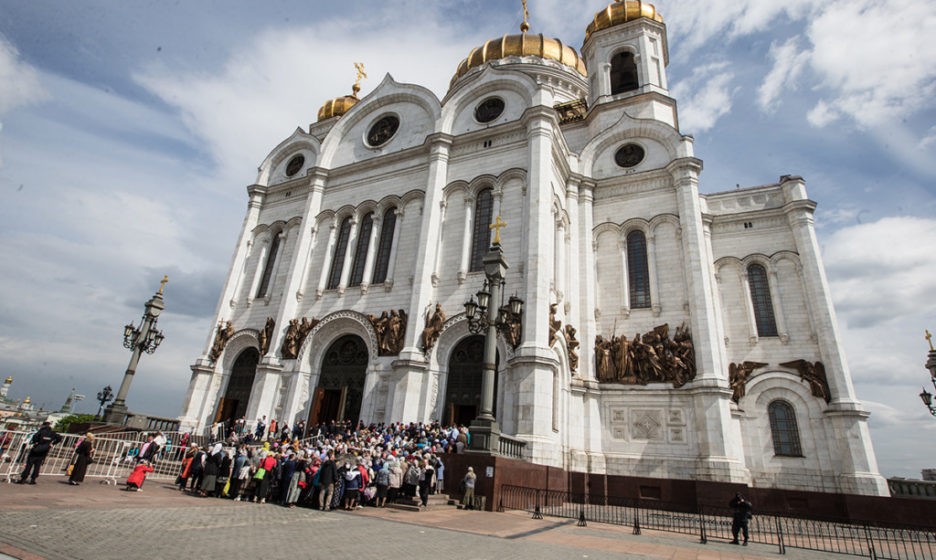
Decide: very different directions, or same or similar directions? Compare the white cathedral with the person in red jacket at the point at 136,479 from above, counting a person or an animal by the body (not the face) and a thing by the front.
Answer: very different directions

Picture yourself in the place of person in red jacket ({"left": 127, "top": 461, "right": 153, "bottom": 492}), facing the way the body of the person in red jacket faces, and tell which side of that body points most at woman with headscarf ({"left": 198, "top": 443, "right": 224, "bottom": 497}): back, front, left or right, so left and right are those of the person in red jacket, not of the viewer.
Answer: front

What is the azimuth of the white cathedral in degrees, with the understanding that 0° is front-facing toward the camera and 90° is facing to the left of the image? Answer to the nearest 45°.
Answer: approximately 45°

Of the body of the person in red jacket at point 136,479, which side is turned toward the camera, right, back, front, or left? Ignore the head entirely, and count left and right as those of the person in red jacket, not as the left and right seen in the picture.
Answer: right

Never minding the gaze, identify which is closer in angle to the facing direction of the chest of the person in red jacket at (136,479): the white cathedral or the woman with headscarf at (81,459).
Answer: the white cathedral

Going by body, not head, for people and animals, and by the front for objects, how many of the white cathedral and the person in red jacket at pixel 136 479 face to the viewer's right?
1

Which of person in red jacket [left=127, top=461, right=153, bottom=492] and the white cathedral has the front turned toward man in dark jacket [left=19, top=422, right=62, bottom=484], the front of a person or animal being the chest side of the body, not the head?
the white cathedral

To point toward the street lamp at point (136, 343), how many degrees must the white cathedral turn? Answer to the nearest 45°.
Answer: approximately 45° to its right

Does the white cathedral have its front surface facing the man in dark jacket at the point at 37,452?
yes
